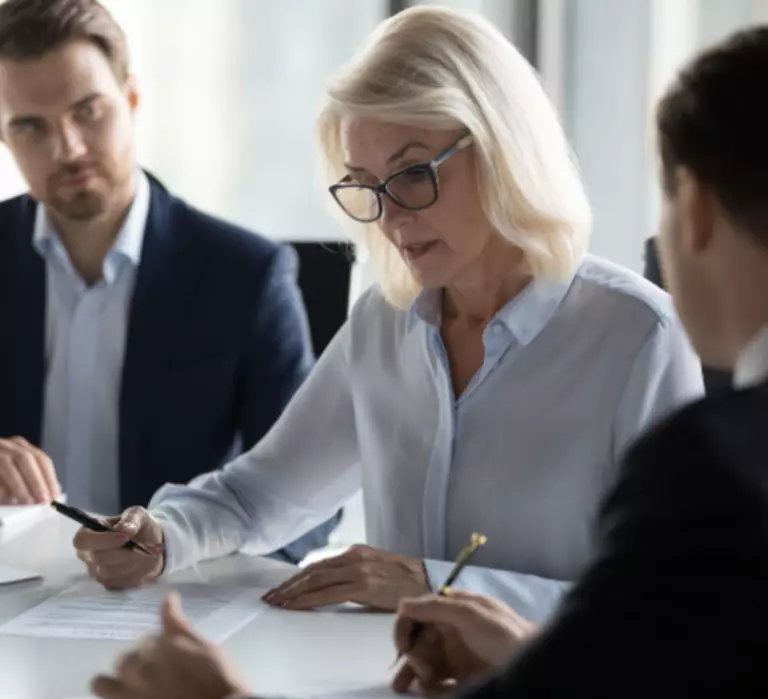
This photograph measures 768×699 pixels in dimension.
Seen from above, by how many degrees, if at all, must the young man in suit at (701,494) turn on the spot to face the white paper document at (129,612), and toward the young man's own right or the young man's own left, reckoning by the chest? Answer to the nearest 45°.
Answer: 0° — they already face it

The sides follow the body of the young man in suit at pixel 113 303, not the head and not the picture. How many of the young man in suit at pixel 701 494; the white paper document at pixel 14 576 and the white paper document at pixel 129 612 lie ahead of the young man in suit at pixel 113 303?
3

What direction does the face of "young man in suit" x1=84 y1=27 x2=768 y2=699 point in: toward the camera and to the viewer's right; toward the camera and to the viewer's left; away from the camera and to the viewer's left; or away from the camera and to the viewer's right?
away from the camera and to the viewer's left

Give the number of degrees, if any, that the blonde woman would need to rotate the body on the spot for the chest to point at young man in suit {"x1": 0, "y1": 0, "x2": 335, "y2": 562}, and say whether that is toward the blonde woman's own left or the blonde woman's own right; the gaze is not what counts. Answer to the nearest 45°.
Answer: approximately 90° to the blonde woman's own right

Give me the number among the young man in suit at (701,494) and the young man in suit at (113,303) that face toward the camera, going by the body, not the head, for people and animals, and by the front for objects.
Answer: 1

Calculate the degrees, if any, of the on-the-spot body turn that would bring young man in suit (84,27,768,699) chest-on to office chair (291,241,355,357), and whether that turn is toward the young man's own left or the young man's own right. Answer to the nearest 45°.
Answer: approximately 45° to the young man's own right

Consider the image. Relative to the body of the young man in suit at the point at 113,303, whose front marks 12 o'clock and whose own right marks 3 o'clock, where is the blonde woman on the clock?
The blonde woman is roughly at 11 o'clock from the young man in suit.

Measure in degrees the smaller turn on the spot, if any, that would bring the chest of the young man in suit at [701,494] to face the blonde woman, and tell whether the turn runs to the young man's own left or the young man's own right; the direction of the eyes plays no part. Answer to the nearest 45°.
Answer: approximately 45° to the young man's own right

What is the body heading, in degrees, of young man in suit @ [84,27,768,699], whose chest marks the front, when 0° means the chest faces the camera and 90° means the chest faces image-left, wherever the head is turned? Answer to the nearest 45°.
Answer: approximately 135°

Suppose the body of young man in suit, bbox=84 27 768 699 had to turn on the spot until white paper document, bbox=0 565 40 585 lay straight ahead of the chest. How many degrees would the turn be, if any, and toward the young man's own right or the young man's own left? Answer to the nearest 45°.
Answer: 0° — they already face it

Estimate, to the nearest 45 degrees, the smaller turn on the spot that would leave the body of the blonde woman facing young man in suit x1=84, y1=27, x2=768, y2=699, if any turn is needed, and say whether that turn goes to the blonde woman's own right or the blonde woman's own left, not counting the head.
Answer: approximately 45° to the blonde woman's own left
